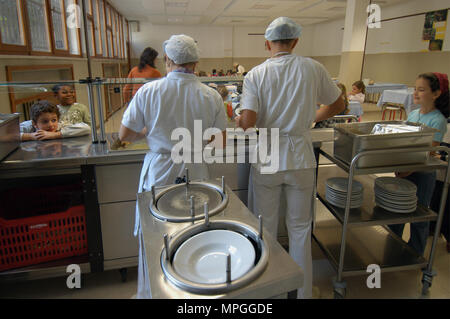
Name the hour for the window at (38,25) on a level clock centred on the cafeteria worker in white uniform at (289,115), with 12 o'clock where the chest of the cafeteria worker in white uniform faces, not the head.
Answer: The window is roughly at 10 o'clock from the cafeteria worker in white uniform.

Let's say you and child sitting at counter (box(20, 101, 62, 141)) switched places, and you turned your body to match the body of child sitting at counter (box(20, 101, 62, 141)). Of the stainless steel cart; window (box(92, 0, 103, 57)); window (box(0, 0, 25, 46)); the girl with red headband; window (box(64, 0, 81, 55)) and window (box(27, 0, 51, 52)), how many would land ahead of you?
2

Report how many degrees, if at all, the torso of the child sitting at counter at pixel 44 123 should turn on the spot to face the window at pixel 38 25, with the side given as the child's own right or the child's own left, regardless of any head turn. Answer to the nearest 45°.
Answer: approximately 135° to the child's own left

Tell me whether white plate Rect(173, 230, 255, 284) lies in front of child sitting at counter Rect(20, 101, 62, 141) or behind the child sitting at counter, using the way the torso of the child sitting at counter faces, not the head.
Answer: in front

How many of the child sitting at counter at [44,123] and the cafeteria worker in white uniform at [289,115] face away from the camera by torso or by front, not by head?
1

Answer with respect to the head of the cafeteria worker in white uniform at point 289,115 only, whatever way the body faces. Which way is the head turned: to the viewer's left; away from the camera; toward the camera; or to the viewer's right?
away from the camera

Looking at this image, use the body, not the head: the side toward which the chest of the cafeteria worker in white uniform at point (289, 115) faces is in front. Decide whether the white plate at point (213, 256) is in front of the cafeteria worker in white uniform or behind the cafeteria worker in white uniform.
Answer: behind

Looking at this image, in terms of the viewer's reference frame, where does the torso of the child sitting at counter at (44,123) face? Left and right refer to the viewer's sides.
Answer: facing the viewer and to the right of the viewer

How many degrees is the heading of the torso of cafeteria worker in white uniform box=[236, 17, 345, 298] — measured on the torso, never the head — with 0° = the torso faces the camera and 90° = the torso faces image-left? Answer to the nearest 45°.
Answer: approximately 180°

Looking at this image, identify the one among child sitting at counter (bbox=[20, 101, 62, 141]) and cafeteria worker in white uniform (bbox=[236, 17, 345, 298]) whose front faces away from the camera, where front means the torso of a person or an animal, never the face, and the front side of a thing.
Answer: the cafeteria worker in white uniform

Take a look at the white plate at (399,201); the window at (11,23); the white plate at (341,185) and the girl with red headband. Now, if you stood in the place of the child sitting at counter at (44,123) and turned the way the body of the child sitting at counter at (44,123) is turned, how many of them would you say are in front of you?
3

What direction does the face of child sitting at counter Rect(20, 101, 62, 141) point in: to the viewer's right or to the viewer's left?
to the viewer's right
